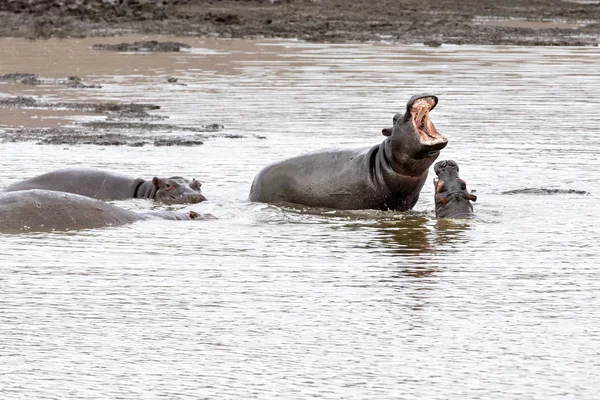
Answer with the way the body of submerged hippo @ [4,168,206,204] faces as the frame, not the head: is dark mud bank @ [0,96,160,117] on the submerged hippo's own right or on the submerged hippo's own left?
on the submerged hippo's own left

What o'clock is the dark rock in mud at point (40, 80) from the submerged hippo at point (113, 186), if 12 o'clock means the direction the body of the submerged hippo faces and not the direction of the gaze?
The dark rock in mud is roughly at 9 o'clock from the submerged hippo.

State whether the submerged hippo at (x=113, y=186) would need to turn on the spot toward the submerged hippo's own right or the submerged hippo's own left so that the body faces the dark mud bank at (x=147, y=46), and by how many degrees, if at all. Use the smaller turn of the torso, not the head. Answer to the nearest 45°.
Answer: approximately 90° to the submerged hippo's own left

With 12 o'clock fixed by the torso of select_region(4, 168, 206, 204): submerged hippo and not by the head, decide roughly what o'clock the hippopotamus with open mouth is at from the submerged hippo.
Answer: The hippopotamus with open mouth is roughly at 1 o'clock from the submerged hippo.

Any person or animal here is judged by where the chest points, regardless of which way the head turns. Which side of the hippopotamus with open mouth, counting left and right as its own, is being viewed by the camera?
right

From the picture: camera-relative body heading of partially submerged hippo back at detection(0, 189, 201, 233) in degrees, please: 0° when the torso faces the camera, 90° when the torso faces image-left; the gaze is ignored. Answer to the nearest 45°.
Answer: approximately 270°

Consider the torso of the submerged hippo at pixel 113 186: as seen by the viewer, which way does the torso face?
to the viewer's right

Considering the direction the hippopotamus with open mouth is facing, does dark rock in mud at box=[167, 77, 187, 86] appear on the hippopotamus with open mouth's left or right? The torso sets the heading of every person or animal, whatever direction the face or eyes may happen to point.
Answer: on its left

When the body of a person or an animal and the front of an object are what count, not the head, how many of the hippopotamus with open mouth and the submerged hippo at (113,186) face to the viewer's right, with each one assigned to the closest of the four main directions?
2

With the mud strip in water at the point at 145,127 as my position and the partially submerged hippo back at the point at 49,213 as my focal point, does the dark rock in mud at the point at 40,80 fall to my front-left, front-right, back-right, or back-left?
back-right
